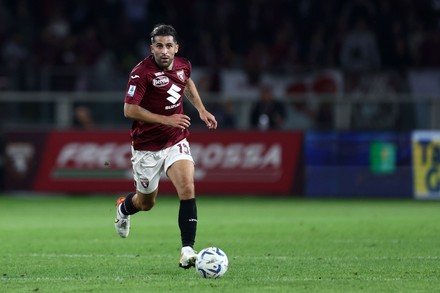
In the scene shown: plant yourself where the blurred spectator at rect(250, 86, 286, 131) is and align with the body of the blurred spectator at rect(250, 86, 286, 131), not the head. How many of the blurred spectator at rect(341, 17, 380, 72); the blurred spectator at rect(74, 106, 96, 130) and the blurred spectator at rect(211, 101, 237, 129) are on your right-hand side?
2

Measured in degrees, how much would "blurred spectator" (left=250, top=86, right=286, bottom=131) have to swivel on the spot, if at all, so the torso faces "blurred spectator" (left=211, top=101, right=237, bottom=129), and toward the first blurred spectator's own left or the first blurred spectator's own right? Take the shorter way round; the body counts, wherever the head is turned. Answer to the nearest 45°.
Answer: approximately 90° to the first blurred spectator's own right

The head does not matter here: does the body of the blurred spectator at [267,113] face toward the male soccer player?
yes

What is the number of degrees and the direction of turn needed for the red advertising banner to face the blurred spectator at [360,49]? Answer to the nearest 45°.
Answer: approximately 135° to its left

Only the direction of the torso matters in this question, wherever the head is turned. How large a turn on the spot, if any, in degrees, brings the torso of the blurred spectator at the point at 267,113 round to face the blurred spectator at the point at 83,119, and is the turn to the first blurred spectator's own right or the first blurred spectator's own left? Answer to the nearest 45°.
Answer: approximately 90° to the first blurred spectator's own right

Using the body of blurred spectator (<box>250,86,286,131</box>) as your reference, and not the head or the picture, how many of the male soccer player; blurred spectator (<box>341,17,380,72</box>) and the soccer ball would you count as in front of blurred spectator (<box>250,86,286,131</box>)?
2

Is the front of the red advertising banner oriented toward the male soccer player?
yes

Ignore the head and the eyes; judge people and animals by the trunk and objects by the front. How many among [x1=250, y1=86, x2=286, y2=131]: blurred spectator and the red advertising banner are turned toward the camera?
2

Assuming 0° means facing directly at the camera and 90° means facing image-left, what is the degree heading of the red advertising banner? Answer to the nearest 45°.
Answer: approximately 0°
